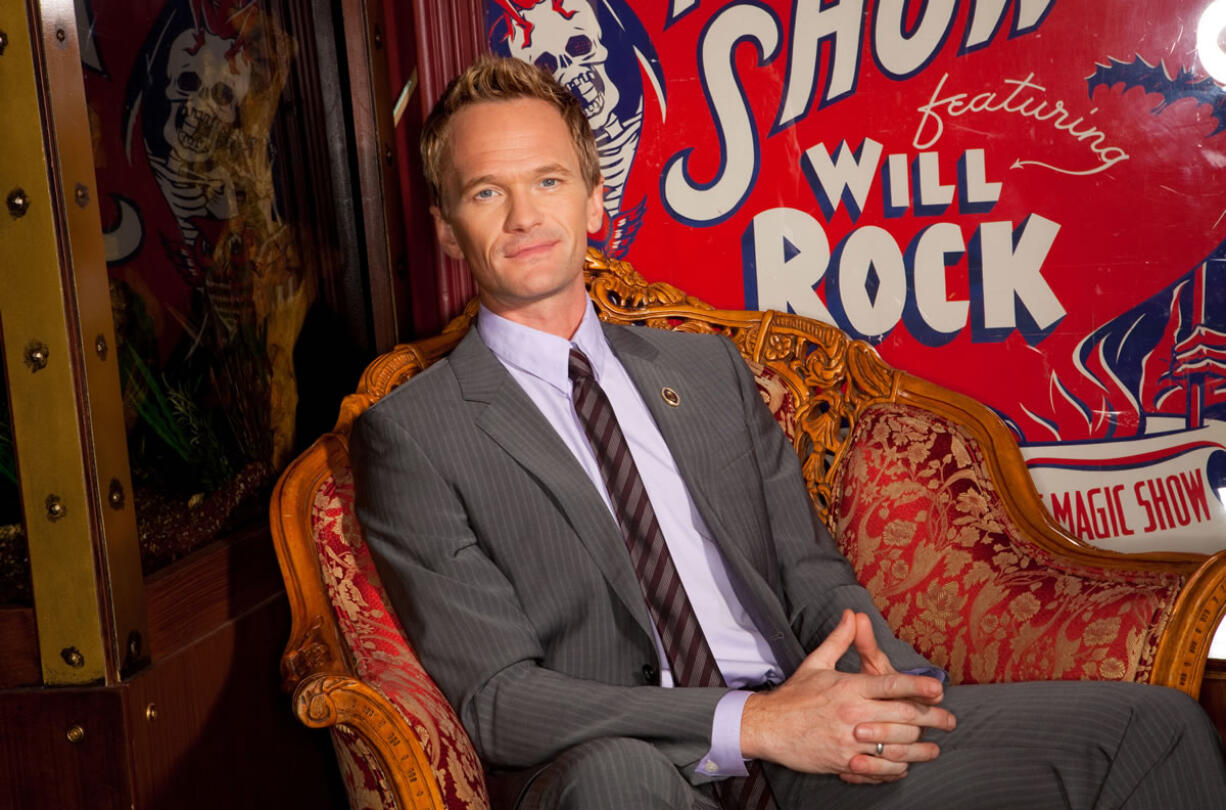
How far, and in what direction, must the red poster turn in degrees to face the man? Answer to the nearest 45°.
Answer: approximately 45° to its right

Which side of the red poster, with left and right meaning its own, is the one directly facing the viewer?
front

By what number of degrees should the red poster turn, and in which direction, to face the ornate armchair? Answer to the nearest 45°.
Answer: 0° — it already faces it
